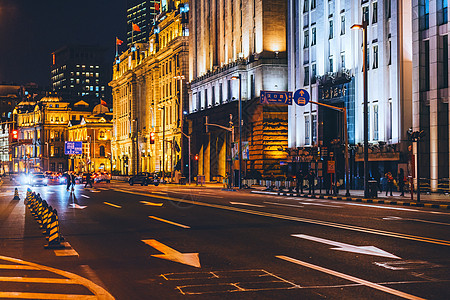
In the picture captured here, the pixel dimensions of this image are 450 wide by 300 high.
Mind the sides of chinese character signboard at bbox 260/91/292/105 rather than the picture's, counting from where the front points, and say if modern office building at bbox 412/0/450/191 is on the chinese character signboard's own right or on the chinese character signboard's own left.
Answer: on the chinese character signboard's own left

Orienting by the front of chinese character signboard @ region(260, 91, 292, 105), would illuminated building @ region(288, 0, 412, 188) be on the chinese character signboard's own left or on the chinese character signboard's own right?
on the chinese character signboard's own left

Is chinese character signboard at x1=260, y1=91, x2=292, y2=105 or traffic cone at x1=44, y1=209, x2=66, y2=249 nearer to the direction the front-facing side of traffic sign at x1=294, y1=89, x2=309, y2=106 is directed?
the traffic cone

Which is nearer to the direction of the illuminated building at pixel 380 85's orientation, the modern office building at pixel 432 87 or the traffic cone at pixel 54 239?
the traffic cone

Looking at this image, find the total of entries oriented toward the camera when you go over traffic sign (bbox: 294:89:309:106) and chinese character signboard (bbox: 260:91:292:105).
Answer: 2

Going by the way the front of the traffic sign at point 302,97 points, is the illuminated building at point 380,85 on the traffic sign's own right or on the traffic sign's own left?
on the traffic sign's own left

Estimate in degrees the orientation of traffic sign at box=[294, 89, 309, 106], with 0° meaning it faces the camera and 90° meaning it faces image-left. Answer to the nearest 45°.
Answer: approximately 0°

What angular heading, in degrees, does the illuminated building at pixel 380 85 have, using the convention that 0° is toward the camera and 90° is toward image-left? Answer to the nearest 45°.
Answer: approximately 45°

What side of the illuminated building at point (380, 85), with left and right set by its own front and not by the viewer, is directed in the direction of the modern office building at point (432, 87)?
left

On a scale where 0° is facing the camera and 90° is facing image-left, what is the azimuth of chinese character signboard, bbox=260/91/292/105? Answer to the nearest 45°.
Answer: approximately 0°

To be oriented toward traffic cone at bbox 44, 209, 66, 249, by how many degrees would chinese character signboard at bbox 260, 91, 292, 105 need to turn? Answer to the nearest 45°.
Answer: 0° — it already faces it
